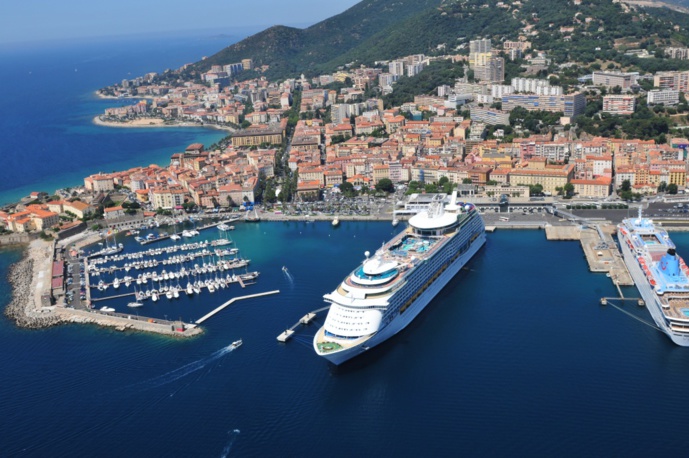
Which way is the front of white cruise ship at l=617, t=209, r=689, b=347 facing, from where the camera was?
facing away from the viewer and to the left of the viewer

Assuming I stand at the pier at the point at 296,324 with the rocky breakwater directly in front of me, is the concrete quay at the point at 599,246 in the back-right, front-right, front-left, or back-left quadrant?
back-right

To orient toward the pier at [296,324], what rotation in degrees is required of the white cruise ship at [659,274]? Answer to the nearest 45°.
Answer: approximately 90° to its left

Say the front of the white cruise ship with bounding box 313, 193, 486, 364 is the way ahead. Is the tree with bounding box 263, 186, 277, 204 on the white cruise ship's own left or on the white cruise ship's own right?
on the white cruise ship's own right

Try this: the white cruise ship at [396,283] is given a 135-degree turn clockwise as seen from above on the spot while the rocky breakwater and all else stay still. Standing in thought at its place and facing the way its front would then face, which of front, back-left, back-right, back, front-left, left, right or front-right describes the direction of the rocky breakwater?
left

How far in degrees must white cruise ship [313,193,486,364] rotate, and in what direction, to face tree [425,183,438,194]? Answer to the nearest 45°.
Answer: approximately 135° to its right

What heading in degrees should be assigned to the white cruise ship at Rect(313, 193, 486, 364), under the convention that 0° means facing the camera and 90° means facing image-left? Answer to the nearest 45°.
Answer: approximately 45°

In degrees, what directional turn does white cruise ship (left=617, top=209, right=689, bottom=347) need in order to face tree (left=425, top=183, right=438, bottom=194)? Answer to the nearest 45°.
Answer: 0° — it already faces it

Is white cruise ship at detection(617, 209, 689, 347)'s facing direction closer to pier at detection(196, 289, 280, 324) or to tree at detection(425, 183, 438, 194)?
the tree

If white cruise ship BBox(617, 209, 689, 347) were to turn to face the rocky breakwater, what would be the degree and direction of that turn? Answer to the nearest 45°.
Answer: approximately 45° to its left

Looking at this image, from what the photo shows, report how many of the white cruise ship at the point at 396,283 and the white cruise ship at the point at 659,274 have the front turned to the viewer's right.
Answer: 0

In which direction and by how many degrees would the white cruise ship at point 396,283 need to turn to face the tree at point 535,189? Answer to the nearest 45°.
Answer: approximately 180°

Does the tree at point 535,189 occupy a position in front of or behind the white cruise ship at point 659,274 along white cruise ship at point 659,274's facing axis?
in front
